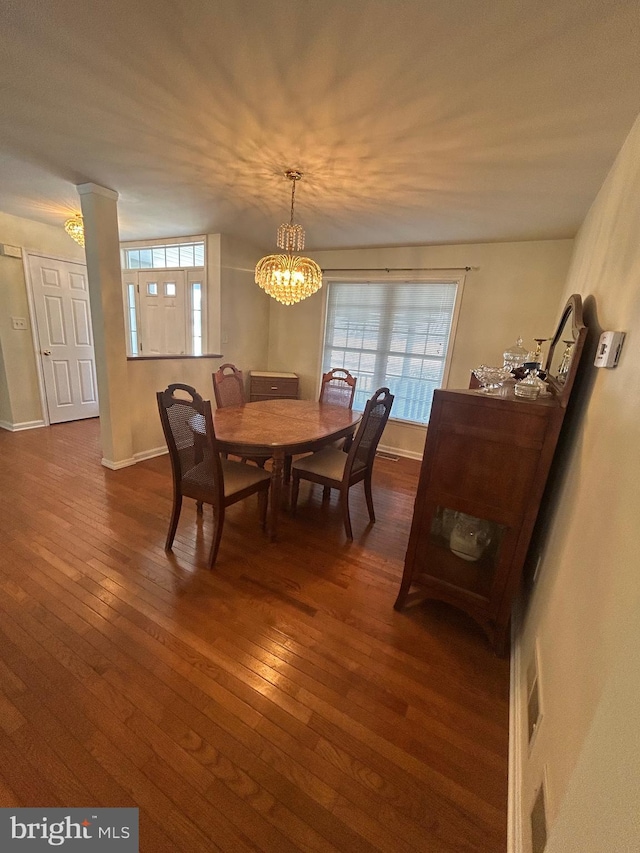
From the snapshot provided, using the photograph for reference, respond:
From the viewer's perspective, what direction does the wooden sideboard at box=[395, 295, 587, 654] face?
to the viewer's left

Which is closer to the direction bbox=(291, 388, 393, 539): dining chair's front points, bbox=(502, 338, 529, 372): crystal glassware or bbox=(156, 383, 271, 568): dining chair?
the dining chair

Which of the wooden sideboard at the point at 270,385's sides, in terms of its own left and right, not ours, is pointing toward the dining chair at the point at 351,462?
front

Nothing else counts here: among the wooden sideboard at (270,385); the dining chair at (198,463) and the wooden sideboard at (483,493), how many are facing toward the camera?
1

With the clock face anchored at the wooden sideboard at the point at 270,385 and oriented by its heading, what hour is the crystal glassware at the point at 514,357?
The crystal glassware is roughly at 11 o'clock from the wooden sideboard.

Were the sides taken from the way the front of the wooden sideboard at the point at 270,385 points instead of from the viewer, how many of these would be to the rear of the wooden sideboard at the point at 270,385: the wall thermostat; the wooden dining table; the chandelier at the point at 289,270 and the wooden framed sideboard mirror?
0

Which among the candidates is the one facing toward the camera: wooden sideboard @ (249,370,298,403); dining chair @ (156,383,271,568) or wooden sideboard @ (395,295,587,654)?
wooden sideboard @ (249,370,298,403)

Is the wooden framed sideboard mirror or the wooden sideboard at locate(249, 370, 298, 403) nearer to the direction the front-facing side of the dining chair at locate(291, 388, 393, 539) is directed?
the wooden sideboard

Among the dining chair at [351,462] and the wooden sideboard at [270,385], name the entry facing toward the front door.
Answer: the dining chair

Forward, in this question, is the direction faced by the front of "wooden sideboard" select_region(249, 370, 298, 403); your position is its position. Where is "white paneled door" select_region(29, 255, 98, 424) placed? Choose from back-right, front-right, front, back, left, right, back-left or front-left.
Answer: right

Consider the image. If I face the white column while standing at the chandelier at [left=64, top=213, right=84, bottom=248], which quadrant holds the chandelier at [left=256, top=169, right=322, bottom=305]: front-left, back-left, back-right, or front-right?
front-left

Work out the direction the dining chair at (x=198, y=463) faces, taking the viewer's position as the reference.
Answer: facing away from the viewer and to the right of the viewer

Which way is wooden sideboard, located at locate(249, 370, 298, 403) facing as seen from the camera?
toward the camera

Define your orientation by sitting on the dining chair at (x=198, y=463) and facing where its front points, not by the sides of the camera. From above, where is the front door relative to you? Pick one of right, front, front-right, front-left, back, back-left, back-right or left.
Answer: front-left

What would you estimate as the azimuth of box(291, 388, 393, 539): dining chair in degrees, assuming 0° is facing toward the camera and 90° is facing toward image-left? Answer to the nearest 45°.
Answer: approximately 135°

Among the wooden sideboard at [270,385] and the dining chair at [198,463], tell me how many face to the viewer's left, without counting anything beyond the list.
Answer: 0

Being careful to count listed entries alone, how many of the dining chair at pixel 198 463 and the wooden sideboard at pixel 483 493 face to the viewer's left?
1

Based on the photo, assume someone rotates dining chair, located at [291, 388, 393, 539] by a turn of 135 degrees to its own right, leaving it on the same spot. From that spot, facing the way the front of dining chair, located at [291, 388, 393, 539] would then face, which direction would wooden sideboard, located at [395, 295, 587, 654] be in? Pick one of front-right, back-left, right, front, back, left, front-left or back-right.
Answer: front-right
